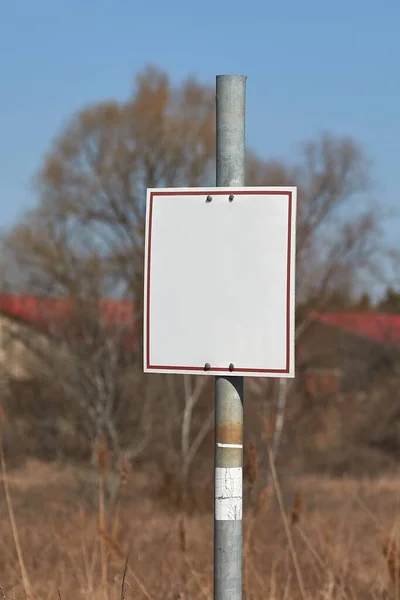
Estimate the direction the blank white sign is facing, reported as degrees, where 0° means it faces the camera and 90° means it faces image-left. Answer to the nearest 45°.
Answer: approximately 0°
